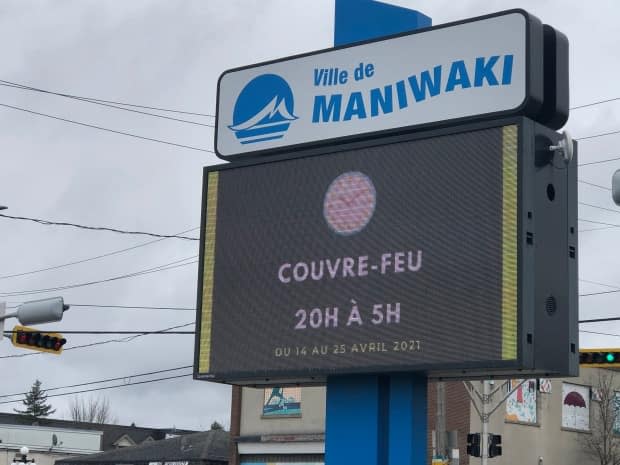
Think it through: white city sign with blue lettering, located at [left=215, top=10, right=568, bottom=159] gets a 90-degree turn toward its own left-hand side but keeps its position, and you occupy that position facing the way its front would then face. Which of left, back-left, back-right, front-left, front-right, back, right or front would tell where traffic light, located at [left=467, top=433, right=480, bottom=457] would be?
back-left

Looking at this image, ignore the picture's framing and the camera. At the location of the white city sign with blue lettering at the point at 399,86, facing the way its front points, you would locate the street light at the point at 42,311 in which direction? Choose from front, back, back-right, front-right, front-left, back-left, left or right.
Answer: right

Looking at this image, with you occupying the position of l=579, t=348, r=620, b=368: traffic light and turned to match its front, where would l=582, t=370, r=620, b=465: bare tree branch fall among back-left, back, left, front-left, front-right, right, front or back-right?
back

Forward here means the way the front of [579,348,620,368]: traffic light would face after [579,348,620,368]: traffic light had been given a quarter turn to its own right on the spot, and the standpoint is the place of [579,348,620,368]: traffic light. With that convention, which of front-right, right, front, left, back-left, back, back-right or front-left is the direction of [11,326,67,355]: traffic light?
front

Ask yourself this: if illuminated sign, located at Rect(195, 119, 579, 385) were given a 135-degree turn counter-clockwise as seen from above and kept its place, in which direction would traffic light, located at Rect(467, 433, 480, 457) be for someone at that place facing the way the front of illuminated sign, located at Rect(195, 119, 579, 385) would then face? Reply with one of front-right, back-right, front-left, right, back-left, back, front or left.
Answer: left

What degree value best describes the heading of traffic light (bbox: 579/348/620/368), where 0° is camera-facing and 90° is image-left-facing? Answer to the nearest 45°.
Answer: approximately 0°

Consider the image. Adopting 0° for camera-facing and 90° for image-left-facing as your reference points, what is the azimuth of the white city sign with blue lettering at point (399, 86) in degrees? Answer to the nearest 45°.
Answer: approximately 45°
